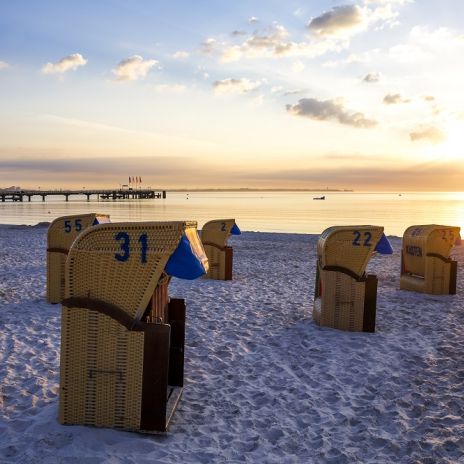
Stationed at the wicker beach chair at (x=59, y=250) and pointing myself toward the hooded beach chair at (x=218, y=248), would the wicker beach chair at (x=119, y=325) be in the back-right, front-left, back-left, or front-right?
back-right

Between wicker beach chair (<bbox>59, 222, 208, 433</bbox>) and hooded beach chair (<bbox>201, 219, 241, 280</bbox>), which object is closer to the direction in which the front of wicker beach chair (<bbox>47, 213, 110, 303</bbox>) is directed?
the hooded beach chair

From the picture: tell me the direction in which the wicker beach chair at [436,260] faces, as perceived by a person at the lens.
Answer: facing away from the viewer and to the right of the viewer

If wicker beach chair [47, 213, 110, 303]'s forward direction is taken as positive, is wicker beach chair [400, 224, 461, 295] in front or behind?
in front
